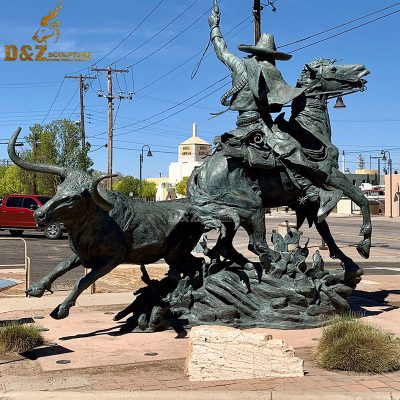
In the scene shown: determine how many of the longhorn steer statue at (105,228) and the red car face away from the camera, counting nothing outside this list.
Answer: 0

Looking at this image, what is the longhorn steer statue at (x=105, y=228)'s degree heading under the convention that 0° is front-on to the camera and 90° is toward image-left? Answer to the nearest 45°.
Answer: approximately 45°

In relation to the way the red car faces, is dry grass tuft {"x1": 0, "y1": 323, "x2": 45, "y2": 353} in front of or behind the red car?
in front

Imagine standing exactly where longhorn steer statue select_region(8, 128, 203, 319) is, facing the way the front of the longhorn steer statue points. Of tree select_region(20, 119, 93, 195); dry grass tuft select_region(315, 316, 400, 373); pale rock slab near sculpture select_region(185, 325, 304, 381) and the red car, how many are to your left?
2

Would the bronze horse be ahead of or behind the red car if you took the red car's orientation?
ahead

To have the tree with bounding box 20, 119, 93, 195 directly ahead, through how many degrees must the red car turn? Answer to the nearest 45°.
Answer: approximately 135° to its left

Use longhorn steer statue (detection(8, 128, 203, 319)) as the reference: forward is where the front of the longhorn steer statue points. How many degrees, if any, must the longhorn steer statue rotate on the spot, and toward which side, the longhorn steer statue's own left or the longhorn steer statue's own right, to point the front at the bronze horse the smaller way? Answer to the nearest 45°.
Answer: approximately 135° to the longhorn steer statue's own left

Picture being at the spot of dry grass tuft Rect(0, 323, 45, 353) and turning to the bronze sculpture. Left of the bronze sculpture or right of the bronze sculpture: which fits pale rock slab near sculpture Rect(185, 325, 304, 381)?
right

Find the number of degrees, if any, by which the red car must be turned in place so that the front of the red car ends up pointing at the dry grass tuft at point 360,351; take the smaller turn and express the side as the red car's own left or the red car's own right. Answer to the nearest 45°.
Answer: approximately 45° to the red car's own right
